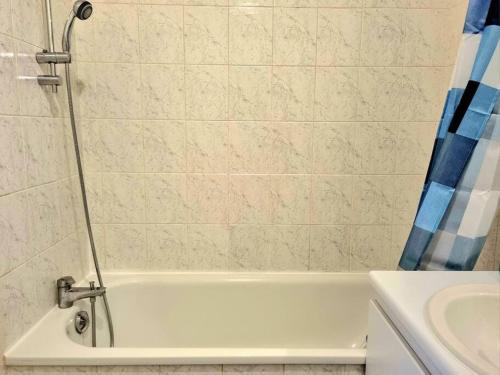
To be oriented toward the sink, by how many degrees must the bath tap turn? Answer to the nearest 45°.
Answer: approximately 45° to its right

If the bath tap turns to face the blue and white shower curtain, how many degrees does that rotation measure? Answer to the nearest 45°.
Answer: approximately 45° to its right

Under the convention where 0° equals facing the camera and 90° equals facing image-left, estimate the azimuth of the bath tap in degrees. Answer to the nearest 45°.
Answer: approximately 270°

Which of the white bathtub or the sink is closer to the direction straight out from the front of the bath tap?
the white bathtub

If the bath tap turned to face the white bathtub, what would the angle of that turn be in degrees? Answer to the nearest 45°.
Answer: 0° — it already faces it
